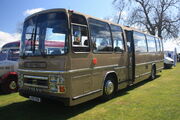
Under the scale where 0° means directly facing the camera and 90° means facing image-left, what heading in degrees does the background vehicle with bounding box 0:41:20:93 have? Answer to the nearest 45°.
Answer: approximately 45°
